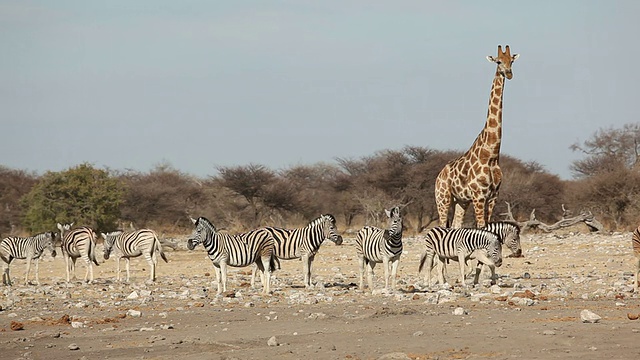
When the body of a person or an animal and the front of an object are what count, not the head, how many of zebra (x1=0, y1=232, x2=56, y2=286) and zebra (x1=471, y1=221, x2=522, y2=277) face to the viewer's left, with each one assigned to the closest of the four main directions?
0

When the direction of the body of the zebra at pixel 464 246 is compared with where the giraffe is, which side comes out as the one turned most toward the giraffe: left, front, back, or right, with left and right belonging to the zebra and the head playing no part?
left

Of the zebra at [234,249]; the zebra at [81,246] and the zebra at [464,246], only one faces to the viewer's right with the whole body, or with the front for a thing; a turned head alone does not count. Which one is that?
the zebra at [464,246]

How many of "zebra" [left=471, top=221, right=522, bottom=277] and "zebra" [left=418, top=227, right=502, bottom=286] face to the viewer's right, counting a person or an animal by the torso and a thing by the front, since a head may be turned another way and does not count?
2

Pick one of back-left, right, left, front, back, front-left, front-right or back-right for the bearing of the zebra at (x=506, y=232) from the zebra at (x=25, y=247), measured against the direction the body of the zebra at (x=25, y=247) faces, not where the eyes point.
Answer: front-right

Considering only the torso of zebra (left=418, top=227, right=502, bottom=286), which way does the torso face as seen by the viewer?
to the viewer's right

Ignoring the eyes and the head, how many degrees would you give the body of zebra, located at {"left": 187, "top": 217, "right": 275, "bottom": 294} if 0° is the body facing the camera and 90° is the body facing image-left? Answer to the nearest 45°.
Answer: approximately 90°

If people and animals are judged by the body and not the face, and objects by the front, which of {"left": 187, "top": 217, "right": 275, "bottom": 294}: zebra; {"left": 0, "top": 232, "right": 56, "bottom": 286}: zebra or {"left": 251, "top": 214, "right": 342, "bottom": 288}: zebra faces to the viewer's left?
{"left": 187, "top": 217, "right": 275, "bottom": 294}: zebra

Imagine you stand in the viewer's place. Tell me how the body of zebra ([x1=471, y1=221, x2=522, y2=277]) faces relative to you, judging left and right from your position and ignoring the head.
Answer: facing to the right of the viewer

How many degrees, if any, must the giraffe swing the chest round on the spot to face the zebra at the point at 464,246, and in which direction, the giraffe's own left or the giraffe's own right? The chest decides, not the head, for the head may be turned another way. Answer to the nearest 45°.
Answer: approximately 45° to the giraffe's own right

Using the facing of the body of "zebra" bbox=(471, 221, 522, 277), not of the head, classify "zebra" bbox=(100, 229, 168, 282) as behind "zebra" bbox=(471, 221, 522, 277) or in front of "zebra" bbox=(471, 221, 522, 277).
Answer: behind

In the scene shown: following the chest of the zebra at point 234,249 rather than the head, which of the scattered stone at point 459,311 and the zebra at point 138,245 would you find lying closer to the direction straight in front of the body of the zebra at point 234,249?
the zebra

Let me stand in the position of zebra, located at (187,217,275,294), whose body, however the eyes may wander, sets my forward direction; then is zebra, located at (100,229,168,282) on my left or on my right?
on my right

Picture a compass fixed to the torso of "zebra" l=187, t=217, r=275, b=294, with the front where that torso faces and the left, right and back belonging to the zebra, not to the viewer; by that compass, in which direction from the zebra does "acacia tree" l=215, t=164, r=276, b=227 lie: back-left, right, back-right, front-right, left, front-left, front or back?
right

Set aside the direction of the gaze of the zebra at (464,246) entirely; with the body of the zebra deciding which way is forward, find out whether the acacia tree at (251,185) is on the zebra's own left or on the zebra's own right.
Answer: on the zebra's own left

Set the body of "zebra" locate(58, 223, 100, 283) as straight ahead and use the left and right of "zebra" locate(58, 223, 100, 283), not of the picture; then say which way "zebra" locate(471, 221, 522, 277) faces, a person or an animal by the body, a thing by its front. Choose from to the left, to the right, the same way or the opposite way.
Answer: the opposite way
